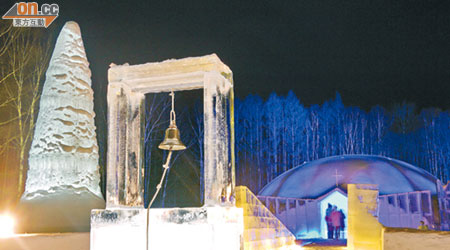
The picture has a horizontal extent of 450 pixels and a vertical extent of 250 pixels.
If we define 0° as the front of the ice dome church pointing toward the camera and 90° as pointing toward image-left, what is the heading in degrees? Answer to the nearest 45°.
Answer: approximately 0°

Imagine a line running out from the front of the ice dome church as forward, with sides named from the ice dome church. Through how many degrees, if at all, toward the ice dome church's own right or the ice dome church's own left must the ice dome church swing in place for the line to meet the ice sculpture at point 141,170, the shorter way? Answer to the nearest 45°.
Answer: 0° — it already faces it

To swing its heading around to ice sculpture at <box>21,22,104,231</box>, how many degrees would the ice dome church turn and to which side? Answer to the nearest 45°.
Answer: approximately 45° to its right

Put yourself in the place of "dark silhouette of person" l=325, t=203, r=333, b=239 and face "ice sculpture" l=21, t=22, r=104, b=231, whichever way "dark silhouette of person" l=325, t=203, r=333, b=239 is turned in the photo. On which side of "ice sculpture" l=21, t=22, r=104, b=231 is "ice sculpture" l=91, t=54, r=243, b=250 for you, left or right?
left
